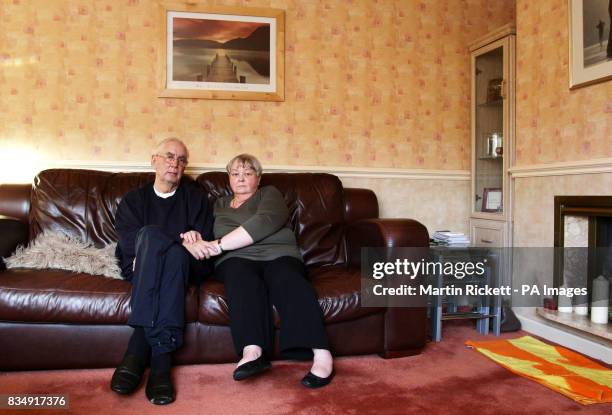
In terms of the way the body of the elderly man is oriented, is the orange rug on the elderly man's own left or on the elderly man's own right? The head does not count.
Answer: on the elderly man's own left

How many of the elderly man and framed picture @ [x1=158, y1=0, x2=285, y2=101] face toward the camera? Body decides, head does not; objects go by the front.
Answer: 2

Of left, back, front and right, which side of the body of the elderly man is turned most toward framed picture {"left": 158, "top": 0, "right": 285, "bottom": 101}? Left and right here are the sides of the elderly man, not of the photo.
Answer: back

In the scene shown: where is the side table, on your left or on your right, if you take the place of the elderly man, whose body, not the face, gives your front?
on your left

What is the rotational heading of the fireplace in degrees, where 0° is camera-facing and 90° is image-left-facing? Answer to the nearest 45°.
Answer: approximately 45°

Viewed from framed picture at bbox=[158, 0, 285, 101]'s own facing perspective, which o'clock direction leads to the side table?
The side table is roughly at 10 o'clock from the framed picture.

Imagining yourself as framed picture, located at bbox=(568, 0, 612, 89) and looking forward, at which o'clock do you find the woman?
The woman is roughly at 12 o'clock from the framed picture.

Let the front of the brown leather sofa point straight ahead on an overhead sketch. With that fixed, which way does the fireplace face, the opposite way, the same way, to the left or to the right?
to the right

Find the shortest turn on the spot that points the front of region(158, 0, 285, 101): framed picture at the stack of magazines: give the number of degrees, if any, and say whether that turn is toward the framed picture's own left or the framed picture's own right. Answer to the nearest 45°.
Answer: approximately 90° to the framed picture's own left
